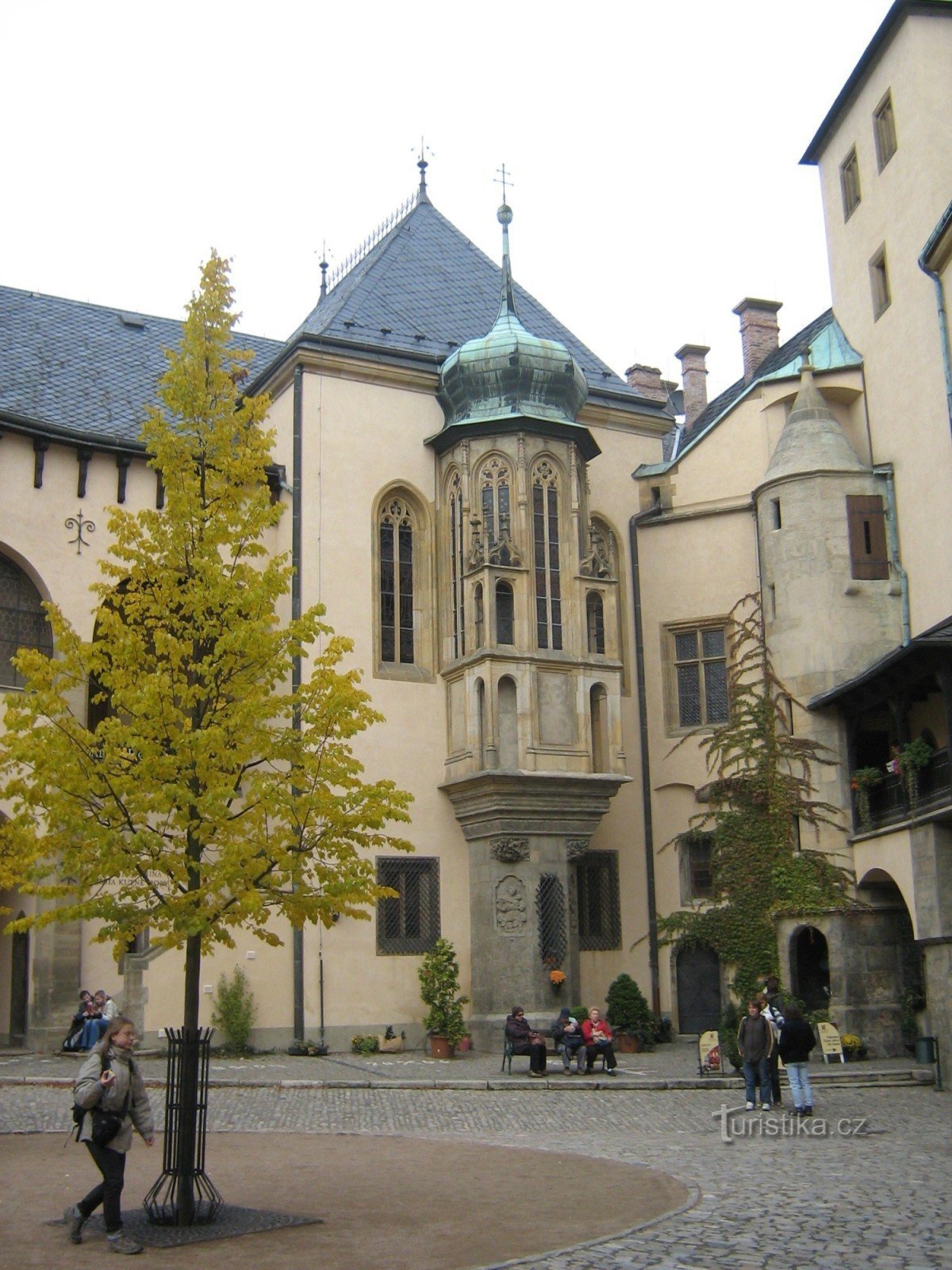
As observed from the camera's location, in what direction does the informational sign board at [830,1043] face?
facing the viewer

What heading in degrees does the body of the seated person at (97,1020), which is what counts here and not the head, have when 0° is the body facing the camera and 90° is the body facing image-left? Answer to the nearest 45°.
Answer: approximately 45°

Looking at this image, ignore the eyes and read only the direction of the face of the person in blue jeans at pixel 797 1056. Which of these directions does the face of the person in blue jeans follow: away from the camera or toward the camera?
away from the camera

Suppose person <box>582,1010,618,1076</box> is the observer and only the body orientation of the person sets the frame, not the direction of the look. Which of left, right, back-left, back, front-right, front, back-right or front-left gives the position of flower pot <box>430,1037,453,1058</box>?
back-right

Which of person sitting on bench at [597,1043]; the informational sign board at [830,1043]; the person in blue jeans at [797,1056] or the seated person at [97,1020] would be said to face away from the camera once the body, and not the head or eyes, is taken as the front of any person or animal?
the person in blue jeans

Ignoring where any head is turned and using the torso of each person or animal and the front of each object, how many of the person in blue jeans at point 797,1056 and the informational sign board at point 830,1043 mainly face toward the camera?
1

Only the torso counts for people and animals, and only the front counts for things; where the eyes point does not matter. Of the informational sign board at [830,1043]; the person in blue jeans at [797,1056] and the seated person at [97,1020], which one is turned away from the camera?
the person in blue jeans

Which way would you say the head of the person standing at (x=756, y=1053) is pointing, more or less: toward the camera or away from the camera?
toward the camera

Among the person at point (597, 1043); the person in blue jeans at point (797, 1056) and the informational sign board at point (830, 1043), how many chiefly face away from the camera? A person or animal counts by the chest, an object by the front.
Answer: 1

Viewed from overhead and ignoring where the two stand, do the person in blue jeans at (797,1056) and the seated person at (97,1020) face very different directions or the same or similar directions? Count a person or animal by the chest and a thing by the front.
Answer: very different directions

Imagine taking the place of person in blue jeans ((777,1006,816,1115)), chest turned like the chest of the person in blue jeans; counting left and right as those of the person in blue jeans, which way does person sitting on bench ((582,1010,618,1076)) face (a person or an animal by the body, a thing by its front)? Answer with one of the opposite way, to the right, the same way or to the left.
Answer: the opposite way

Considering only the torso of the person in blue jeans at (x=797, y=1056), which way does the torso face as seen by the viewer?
away from the camera

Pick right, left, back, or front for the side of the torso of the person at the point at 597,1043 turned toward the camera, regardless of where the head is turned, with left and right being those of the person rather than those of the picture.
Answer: front
